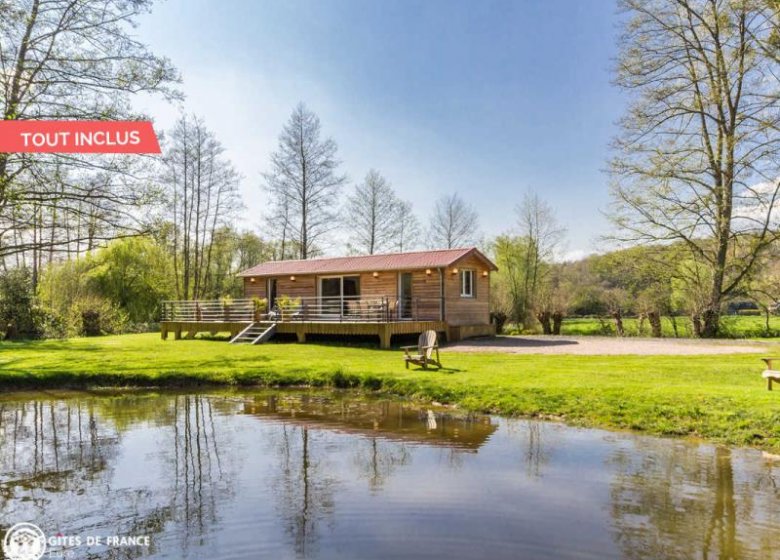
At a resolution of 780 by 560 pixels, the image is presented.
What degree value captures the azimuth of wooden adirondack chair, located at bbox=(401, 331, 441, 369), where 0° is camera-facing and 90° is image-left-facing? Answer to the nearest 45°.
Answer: approximately 45°

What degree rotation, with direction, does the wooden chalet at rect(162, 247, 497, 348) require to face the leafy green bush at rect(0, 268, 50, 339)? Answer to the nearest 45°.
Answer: approximately 45° to its right

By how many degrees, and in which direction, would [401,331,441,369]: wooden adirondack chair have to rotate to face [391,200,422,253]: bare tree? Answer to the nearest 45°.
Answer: approximately 135° to its right

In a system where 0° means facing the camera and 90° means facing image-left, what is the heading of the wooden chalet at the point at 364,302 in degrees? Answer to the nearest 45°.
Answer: approximately 45°

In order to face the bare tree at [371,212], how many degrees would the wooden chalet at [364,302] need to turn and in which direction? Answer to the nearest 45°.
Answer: approximately 135° to its right

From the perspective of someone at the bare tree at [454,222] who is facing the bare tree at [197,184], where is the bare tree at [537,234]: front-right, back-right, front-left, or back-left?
back-left

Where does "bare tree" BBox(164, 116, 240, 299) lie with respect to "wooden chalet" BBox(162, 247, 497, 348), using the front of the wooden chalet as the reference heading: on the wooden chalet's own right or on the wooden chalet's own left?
on the wooden chalet's own right

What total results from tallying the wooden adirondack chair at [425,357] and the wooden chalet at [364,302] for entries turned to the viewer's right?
0
